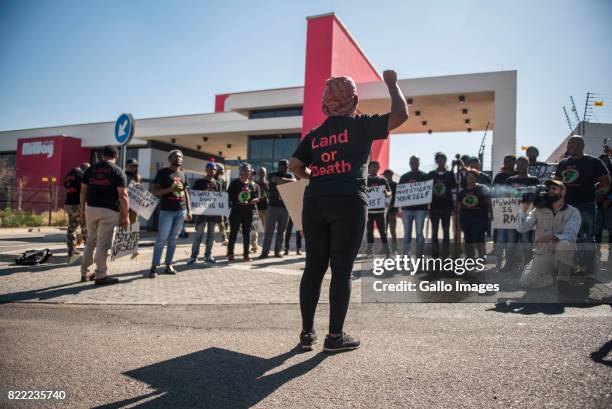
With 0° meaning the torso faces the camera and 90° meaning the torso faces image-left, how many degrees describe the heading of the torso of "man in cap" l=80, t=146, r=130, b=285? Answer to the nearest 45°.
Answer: approximately 225°

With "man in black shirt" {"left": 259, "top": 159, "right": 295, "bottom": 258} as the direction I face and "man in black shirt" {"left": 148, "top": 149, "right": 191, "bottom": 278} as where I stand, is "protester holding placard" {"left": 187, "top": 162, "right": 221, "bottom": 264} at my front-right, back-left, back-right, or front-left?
front-left

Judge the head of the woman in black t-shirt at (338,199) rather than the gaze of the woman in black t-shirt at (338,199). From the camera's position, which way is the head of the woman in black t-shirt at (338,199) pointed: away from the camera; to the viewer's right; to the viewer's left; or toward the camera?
away from the camera

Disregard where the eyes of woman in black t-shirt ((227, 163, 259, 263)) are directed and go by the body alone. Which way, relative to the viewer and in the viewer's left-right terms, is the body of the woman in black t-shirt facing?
facing the viewer

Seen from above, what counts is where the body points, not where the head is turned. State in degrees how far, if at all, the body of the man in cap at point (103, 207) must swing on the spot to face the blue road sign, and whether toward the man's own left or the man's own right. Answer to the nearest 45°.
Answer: approximately 45° to the man's own left

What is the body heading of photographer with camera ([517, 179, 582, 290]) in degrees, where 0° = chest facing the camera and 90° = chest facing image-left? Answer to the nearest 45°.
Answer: approximately 45°

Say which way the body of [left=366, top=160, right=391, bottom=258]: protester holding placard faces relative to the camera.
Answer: toward the camera

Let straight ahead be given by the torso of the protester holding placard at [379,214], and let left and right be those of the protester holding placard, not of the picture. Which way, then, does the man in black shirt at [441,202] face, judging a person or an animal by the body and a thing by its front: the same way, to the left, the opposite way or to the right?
the same way

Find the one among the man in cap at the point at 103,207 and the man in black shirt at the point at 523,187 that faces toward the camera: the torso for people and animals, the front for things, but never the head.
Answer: the man in black shirt

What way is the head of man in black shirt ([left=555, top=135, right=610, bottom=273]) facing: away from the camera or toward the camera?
toward the camera

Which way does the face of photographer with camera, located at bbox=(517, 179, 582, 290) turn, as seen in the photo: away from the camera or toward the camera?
toward the camera

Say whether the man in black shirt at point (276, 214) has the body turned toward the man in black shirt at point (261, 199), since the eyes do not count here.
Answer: no

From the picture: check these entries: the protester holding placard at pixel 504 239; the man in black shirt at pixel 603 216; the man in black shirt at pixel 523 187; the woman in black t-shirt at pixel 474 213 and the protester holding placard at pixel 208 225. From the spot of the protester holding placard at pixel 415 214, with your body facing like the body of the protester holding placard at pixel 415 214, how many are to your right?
1

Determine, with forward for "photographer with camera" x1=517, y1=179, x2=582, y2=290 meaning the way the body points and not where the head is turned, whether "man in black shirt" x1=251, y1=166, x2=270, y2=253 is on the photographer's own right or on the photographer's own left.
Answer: on the photographer's own right
